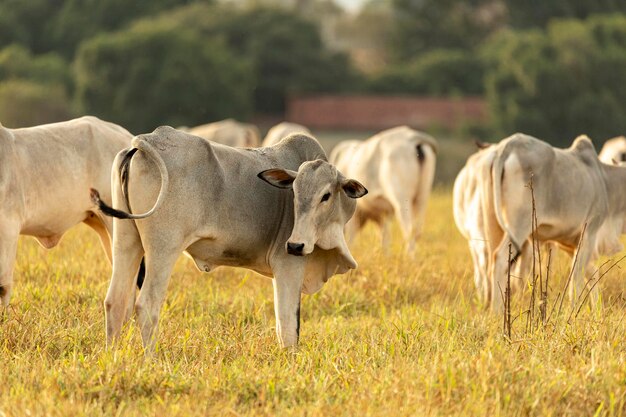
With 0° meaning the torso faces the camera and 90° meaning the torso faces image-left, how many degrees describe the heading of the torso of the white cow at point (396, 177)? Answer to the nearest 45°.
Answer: approximately 135°

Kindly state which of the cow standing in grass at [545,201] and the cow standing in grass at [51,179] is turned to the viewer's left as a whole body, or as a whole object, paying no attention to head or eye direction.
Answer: the cow standing in grass at [51,179]

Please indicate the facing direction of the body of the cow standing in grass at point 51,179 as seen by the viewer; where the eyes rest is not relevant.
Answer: to the viewer's left

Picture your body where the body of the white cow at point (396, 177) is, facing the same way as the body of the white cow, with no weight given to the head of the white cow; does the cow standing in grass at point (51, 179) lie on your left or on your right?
on your left

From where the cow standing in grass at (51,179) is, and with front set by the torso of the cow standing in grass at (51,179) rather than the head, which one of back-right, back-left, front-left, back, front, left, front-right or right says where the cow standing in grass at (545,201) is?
back

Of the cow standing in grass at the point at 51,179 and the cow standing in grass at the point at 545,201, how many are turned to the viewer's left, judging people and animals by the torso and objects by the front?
1

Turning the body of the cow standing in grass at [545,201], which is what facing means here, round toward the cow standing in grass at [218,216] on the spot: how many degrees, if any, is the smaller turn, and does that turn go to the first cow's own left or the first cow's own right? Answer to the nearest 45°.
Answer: approximately 180°

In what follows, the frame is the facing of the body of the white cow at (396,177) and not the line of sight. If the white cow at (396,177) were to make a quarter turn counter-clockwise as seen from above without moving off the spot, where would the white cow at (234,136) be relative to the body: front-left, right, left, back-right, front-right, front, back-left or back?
right

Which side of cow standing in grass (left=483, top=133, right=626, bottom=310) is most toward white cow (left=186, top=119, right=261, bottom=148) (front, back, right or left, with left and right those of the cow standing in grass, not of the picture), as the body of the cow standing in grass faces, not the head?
left

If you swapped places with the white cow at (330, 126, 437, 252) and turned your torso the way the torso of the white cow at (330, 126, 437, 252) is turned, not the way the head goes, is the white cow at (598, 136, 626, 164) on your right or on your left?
on your right

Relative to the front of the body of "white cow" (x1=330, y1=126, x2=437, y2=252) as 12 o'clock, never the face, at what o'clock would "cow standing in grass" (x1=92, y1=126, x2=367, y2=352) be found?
The cow standing in grass is roughly at 8 o'clock from the white cow.

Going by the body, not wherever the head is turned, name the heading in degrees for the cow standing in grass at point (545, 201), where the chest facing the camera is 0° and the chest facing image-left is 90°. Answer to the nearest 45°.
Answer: approximately 225°

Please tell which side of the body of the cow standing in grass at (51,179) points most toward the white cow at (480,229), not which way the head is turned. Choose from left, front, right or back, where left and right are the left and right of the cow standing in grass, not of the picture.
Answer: back

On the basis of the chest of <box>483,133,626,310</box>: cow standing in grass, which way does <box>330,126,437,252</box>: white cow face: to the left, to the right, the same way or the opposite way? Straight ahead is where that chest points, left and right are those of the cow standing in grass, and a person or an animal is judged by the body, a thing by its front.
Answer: to the left

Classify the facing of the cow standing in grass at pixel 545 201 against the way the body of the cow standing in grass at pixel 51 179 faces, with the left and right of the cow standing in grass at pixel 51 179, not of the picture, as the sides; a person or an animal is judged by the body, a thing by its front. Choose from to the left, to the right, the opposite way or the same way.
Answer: the opposite way

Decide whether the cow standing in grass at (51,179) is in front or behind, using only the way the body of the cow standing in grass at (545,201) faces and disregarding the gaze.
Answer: behind
